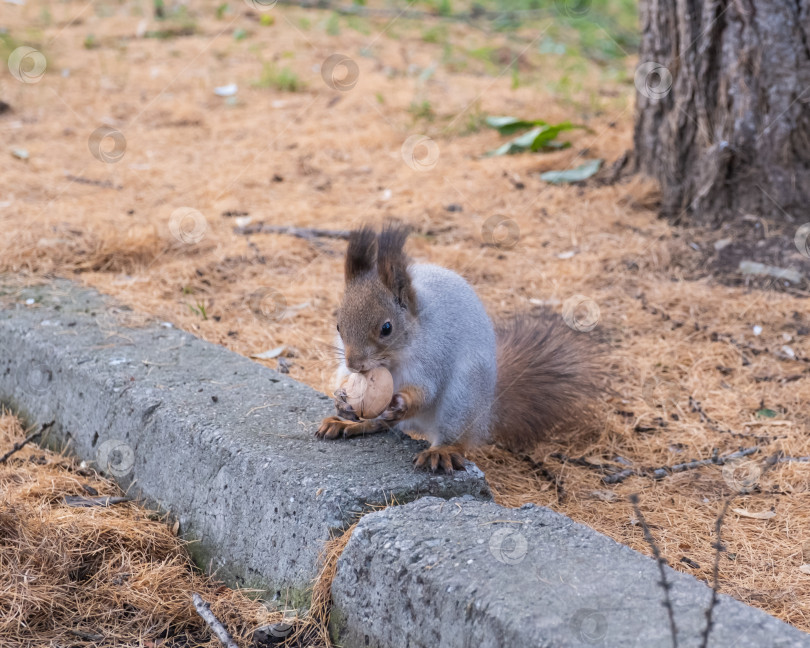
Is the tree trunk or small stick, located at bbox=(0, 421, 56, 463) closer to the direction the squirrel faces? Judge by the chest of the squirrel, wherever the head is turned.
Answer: the small stick

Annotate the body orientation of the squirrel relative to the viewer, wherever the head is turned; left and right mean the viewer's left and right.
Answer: facing the viewer and to the left of the viewer

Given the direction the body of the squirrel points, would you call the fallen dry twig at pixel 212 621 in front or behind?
in front

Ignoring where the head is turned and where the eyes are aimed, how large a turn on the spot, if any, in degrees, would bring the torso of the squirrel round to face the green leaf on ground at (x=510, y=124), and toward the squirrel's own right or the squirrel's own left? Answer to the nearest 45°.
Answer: approximately 135° to the squirrel's own right

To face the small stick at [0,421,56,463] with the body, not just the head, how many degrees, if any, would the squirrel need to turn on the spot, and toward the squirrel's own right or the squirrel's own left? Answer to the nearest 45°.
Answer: approximately 45° to the squirrel's own right

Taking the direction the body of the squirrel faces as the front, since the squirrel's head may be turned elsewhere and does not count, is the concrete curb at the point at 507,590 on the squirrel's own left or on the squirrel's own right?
on the squirrel's own left

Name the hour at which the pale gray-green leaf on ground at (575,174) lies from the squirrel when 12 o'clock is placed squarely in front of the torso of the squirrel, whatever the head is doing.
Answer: The pale gray-green leaf on ground is roughly at 5 o'clock from the squirrel.

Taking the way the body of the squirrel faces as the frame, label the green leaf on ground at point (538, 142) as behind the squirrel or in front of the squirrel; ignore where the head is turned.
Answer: behind
